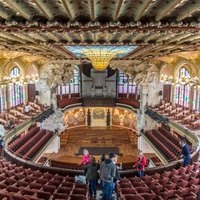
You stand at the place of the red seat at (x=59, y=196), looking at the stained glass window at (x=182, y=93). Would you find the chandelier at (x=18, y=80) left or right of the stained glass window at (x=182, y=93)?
left

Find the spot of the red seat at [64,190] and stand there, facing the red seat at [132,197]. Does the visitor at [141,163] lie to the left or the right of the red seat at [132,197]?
left

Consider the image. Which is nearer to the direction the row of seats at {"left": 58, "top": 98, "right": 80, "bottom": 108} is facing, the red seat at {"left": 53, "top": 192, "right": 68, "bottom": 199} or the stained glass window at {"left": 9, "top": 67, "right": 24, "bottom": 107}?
the red seat

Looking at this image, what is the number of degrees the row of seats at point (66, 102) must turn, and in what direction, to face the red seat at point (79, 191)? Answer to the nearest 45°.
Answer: approximately 45° to its right

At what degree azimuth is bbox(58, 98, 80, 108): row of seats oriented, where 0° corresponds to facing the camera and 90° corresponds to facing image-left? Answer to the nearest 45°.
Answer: approximately 315°

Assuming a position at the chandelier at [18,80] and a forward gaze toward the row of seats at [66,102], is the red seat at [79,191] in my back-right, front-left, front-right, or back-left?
back-right

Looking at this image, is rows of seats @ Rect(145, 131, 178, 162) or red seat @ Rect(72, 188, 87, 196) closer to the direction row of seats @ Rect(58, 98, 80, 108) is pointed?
the rows of seats

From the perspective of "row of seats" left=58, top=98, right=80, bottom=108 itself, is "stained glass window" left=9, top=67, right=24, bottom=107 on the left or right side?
on its right

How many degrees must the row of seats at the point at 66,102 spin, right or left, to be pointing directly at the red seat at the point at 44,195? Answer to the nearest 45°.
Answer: approximately 45° to its right

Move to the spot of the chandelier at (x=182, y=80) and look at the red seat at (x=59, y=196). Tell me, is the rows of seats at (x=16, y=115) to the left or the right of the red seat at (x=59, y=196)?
right

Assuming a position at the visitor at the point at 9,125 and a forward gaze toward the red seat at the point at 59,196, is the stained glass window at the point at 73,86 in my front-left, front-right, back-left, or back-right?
back-left

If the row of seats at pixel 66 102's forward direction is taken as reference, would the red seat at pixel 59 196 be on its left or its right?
on its right
